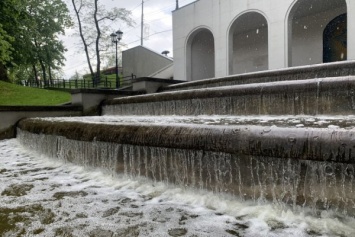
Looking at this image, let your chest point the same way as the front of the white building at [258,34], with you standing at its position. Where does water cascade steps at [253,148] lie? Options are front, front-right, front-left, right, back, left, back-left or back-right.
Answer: front-left

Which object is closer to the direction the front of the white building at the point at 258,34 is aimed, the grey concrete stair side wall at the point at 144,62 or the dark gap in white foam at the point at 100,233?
the dark gap in white foam

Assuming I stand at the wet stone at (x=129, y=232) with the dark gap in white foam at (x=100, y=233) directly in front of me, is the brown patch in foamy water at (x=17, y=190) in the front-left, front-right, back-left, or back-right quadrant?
front-right

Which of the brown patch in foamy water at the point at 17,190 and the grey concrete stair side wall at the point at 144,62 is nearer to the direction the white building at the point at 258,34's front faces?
the brown patch in foamy water

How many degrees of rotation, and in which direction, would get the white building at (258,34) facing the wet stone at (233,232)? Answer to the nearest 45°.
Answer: approximately 45° to its left

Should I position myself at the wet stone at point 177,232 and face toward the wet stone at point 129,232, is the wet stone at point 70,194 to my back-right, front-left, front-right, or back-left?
front-right

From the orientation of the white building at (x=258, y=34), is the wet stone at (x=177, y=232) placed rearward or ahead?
ahead

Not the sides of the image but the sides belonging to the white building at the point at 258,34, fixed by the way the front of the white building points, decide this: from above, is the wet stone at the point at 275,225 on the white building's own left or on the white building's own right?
on the white building's own left

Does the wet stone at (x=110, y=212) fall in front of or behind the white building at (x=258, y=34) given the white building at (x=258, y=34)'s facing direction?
in front
